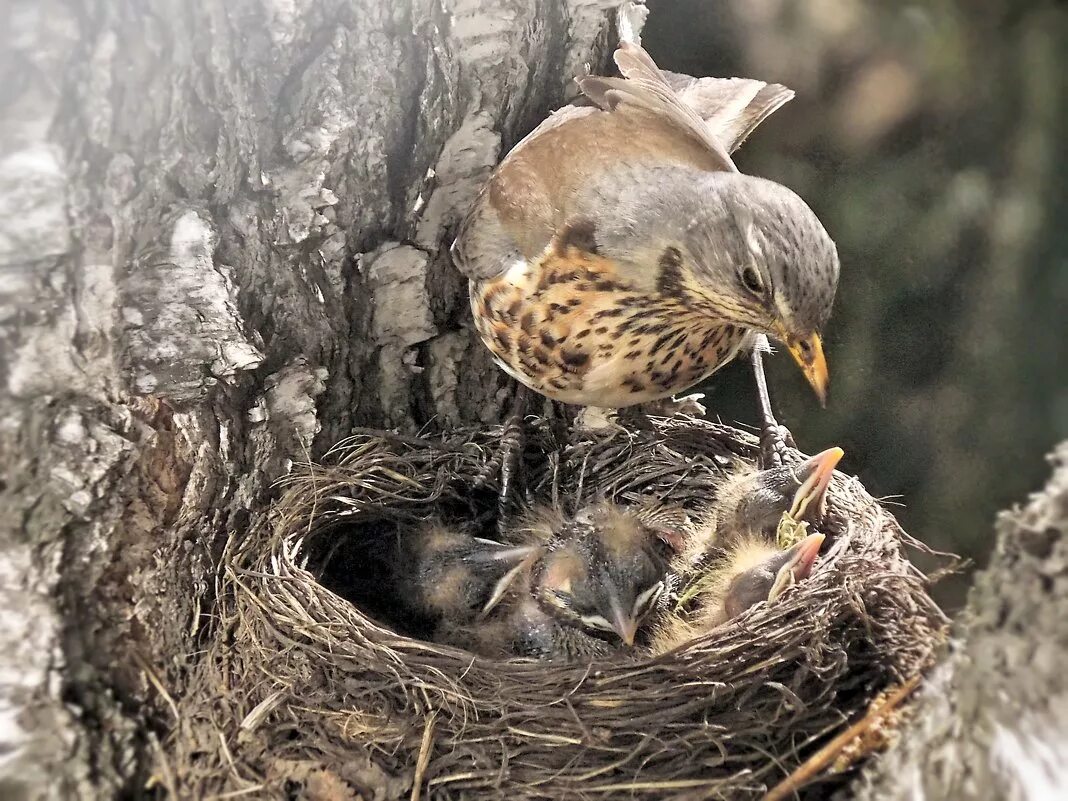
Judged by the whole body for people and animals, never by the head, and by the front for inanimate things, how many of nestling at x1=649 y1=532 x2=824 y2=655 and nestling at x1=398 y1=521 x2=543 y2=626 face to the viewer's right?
2

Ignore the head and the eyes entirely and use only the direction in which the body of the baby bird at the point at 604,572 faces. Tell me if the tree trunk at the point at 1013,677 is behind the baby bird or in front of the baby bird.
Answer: in front

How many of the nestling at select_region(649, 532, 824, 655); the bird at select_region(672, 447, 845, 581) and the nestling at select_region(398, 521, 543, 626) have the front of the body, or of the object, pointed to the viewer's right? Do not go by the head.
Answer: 3

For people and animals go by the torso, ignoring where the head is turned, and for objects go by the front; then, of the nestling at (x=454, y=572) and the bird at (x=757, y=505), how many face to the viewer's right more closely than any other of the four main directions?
2

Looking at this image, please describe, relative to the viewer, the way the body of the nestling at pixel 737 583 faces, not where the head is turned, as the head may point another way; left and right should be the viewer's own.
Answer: facing to the right of the viewer

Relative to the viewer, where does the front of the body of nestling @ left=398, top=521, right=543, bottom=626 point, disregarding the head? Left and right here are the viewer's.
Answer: facing to the right of the viewer

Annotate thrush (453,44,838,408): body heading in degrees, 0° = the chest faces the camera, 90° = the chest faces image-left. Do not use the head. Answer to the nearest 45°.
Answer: approximately 315°

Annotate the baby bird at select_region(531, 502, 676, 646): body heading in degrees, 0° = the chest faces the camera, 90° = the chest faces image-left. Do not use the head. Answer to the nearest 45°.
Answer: approximately 315°

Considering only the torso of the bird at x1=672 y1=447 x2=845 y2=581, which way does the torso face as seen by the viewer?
to the viewer's right
